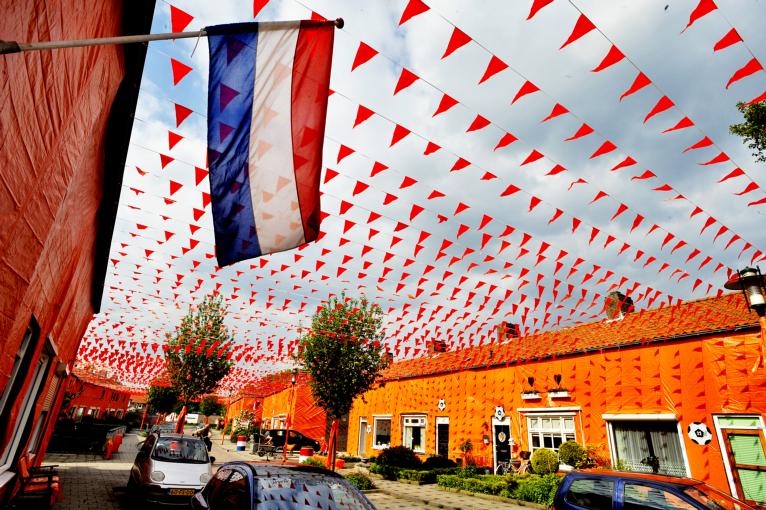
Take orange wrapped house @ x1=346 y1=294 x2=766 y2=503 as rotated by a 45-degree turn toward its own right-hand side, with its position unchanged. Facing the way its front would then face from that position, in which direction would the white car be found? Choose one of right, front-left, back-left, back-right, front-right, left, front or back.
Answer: front-left

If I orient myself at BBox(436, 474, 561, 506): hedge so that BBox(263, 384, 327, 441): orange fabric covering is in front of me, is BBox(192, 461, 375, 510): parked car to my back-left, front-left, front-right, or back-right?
back-left

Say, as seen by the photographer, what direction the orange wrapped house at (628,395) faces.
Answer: facing the viewer and to the left of the viewer

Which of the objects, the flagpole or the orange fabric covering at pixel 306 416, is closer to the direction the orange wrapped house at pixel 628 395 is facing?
the flagpole

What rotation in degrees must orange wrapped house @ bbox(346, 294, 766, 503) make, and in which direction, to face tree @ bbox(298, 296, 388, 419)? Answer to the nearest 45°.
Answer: approximately 45° to its right

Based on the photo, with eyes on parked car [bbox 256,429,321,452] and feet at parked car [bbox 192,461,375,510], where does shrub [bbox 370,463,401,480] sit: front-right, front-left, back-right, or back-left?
front-right

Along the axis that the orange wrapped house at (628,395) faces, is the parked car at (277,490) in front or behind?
in front
